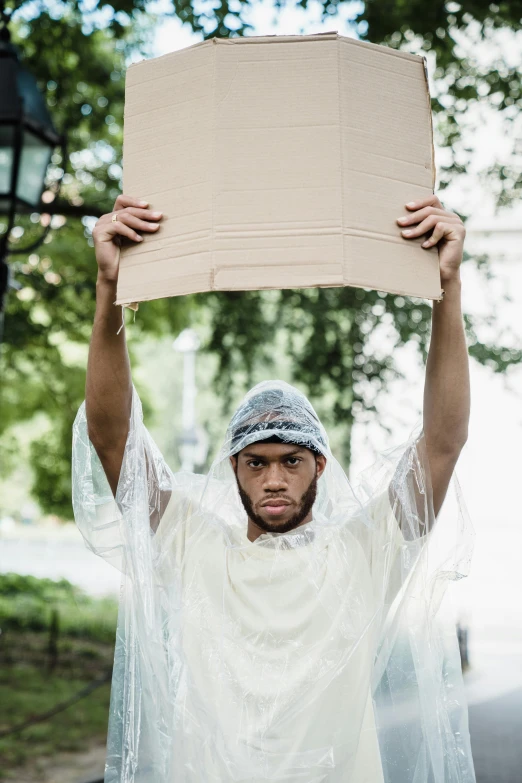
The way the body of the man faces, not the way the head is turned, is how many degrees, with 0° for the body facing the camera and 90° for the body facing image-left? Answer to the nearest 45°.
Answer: approximately 0°

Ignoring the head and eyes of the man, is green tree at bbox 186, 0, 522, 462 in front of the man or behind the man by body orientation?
behind

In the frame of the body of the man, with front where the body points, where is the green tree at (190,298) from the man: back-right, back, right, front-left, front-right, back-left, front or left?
back

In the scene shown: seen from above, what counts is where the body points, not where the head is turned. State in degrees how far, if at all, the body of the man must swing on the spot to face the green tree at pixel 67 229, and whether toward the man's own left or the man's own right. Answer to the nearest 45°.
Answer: approximately 180°

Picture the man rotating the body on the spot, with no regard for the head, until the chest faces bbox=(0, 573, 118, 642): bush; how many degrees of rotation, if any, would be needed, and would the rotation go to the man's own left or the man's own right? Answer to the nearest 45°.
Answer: approximately 180°
